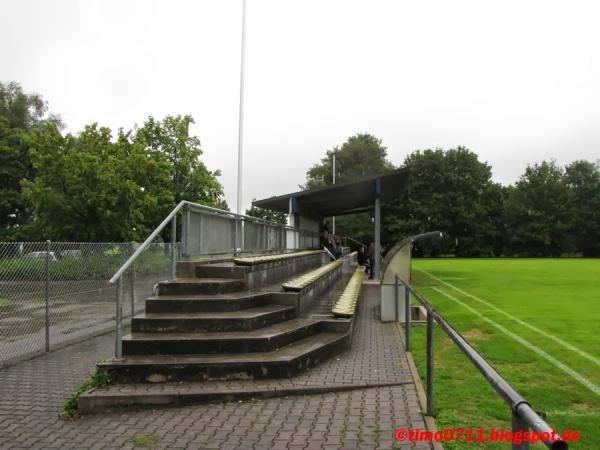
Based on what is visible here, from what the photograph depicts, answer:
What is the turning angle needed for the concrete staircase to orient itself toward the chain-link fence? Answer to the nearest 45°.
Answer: approximately 135° to its right

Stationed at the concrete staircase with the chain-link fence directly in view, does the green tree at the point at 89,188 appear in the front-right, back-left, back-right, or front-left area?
front-right

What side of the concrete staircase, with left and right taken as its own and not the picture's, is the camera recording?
front

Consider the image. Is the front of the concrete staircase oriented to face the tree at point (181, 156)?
no

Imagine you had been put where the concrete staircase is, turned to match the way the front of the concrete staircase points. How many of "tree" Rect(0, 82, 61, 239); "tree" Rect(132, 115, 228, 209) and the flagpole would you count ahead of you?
0

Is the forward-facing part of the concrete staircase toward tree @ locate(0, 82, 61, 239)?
no

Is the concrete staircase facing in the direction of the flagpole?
no

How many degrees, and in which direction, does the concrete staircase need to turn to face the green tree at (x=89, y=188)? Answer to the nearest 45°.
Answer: approximately 180°

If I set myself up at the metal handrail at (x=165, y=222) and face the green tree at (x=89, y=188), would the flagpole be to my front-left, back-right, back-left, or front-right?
front-right
